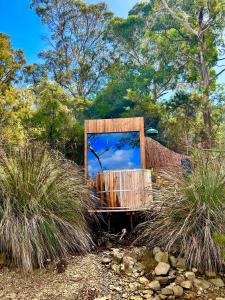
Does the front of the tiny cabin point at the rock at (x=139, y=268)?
yes

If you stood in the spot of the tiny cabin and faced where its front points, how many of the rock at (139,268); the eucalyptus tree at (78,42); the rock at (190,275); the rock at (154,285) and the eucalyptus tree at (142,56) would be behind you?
2

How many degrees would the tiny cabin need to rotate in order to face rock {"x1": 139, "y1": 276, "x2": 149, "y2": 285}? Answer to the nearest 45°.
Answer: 0° — it already faces it

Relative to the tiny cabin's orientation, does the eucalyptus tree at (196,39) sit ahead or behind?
behind

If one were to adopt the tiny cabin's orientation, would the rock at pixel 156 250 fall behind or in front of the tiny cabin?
in front

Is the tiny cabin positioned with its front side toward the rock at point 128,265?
yes

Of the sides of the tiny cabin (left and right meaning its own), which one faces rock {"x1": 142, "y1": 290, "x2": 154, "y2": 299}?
front

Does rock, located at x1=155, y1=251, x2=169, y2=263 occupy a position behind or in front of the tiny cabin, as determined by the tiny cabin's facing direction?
in front

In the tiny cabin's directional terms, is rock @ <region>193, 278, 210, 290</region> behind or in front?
in front

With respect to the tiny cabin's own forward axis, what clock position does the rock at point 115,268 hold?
The rock is roughly at 12 o'clock from the tiny cabin.

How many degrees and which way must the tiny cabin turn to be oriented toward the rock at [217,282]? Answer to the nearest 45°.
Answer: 0° — it already faces it

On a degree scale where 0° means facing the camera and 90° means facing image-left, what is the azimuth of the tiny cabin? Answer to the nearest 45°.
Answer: approximately 0°

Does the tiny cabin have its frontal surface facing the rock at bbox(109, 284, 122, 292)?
yes

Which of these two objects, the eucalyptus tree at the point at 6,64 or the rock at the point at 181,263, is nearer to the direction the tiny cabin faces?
the rock

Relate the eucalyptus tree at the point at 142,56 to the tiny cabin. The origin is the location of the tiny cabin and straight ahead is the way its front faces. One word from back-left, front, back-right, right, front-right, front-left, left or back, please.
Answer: back
